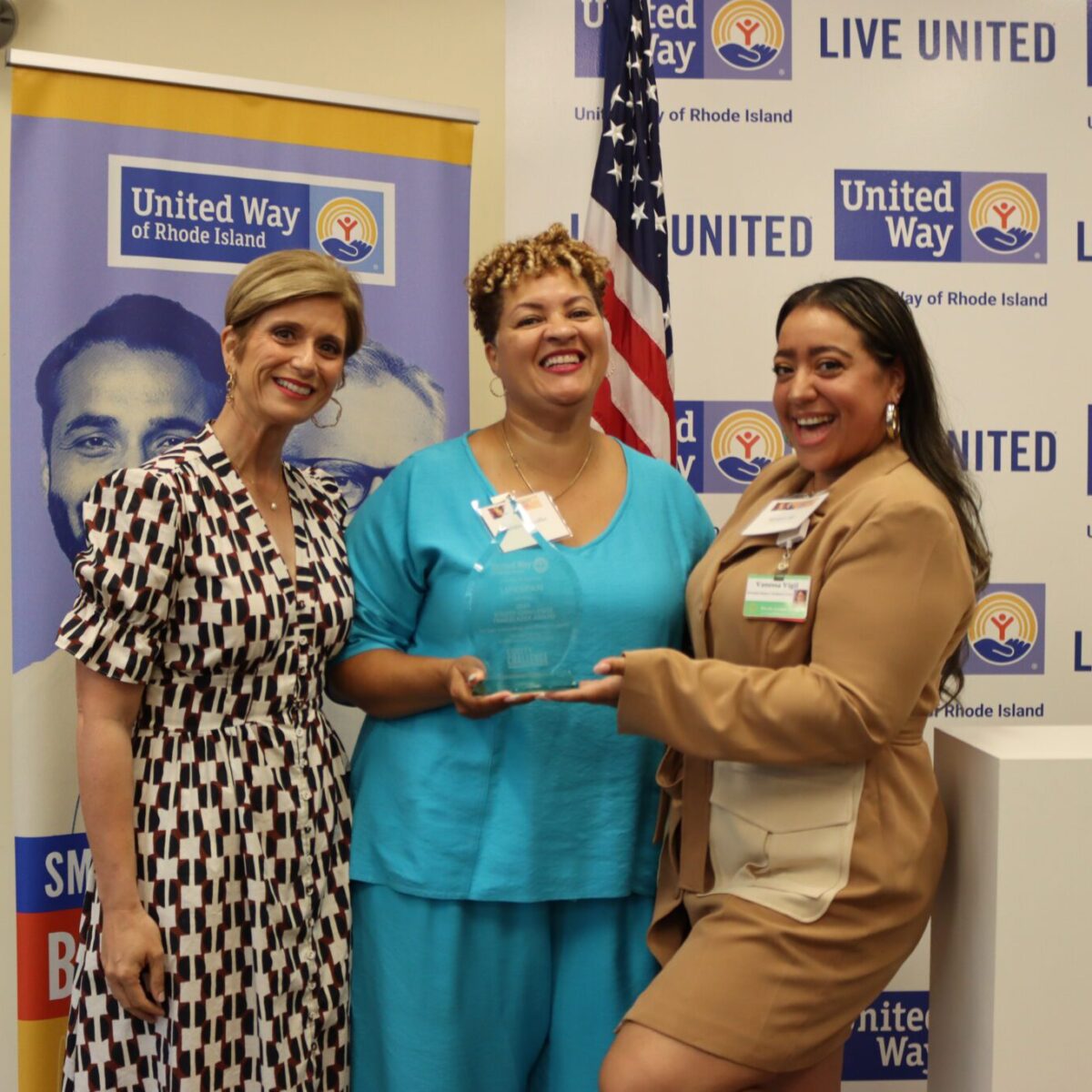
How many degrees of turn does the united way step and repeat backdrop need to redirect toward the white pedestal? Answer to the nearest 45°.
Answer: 0° — it already faces it

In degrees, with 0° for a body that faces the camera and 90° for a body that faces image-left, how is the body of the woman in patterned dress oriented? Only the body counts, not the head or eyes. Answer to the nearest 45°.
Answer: approximately 315°

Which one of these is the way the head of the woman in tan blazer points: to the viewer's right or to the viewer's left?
to the viewer's left

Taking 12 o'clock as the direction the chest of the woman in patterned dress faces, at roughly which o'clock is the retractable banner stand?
The retractable banner stand is roughly at 7 o'clock from the woman in patterned dress.

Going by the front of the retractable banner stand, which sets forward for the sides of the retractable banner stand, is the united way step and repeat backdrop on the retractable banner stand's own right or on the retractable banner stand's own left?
on the retractable banner stand's own left

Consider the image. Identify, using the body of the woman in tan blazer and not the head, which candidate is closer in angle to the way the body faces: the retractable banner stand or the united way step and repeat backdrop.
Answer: the retractable banner stand

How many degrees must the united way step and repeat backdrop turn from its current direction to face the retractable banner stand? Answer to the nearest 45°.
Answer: approximately 45° to its right

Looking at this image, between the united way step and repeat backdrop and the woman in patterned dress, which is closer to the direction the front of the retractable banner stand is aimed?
the woman in patterned dress
